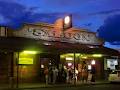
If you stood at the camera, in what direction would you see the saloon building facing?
facing the viewer and to the right of the viewer
